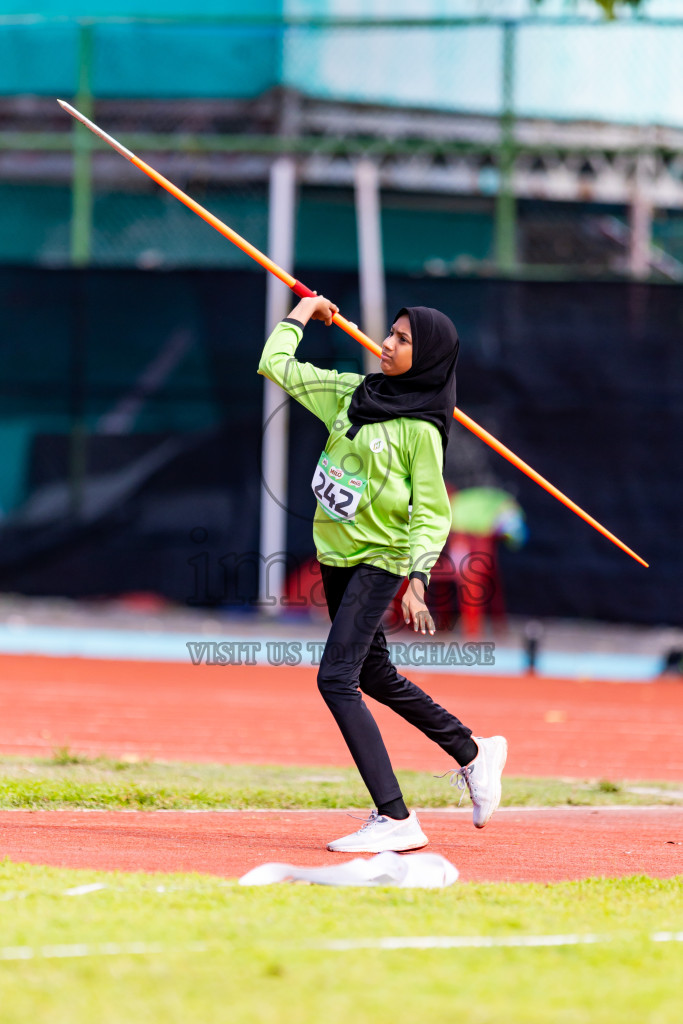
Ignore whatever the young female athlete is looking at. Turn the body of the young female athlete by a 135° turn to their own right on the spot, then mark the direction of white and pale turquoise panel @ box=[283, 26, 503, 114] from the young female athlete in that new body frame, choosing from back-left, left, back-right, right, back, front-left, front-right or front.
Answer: front

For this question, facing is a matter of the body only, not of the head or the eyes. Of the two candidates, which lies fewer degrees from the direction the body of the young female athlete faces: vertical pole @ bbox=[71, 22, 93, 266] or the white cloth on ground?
the white cloth on ground

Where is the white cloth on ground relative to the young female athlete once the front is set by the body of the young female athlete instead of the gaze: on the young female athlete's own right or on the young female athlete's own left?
on the young female athlete's own left

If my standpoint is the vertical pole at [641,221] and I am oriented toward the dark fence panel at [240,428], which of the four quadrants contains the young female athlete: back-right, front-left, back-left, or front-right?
front-left

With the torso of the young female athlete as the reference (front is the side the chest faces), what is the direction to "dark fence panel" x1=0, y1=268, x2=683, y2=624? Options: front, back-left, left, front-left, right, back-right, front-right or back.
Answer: back-right

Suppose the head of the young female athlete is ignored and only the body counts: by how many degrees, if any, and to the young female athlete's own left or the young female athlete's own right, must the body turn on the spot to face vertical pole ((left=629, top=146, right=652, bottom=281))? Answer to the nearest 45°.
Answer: approximately 135° to the young female athlete's own right

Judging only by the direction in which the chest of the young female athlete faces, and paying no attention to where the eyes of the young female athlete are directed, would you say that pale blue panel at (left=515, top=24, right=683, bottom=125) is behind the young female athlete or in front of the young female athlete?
behind

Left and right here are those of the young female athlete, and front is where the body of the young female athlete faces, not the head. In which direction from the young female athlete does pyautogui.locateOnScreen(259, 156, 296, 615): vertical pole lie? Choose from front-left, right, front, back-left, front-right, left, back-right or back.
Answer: back-right

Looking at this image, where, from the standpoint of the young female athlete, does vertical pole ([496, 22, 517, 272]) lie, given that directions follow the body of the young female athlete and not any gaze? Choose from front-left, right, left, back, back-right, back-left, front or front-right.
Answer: back-right

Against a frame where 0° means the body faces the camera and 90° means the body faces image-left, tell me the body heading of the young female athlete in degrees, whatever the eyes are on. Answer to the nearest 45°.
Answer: approximately 45°

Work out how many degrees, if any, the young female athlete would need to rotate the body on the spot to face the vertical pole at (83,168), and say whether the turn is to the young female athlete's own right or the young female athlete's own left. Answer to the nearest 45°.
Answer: approximately 135° to the young female athlete's own right

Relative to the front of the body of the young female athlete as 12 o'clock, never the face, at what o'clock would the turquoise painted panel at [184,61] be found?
The turquoise painted panel is roughly at 4 o'clock from the young female athlete.
